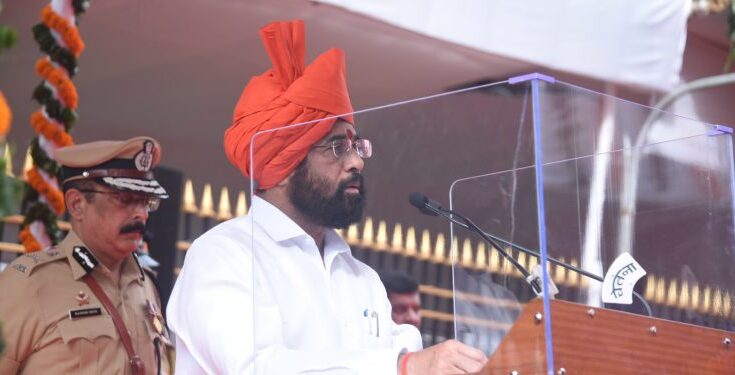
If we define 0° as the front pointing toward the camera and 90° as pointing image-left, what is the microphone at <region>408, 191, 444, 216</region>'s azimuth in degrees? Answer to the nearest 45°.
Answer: approximately 90°

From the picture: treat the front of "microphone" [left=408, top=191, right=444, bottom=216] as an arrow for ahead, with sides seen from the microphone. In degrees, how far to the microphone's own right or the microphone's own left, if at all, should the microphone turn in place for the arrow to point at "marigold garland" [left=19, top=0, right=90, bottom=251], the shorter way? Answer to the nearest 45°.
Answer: approximately 45° to the microphone's own right

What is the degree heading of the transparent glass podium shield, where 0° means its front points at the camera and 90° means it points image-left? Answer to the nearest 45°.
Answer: approximately 315°

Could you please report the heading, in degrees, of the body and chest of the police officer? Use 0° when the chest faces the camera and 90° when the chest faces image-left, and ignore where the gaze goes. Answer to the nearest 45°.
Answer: approximately 315°

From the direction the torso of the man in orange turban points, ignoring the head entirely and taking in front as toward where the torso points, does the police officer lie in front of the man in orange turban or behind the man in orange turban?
behind

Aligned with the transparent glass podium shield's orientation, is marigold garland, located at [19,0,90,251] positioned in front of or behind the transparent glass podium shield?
behind

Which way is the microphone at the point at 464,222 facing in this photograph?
to the viewer's left

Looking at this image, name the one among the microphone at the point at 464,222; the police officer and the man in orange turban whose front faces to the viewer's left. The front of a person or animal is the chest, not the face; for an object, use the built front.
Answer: the microphone
